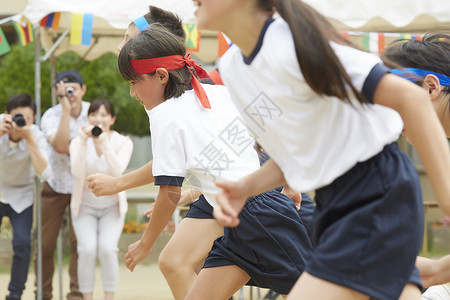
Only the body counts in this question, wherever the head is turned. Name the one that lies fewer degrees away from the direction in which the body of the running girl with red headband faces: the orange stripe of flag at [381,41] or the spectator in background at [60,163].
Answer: the spectator in background

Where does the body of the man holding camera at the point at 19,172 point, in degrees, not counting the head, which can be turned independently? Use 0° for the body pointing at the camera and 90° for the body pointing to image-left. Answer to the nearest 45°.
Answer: approximately 0°

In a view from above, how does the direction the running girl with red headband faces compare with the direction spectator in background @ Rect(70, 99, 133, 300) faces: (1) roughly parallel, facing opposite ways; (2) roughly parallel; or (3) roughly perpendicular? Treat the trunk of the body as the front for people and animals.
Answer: roughly perpendicular

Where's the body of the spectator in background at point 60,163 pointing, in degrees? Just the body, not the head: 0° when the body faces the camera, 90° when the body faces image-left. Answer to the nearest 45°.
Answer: approximately 0°

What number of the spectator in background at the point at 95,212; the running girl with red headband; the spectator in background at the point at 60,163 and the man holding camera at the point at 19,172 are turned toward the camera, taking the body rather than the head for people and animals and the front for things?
3

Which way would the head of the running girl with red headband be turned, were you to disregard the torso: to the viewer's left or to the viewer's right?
to the viewer's left

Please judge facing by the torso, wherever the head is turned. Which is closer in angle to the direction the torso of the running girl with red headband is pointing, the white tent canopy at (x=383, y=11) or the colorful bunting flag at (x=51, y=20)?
the colorful bunting flag

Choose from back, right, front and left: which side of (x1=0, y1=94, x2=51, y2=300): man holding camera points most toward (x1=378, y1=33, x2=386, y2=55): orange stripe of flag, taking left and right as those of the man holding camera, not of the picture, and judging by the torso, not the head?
left

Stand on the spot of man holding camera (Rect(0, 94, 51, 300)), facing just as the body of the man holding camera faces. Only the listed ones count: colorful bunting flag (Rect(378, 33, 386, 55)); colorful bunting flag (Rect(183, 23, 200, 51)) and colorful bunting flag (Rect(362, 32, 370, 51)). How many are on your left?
3

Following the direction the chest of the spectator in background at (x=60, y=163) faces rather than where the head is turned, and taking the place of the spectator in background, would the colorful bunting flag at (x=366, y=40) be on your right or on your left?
on your left

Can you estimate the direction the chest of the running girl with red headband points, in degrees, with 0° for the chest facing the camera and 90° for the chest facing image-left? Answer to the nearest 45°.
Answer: approximately 90°
